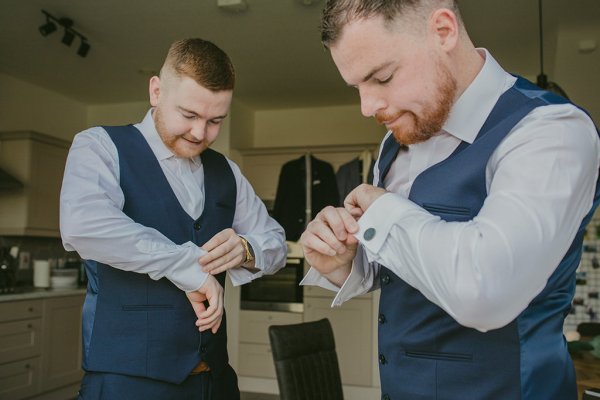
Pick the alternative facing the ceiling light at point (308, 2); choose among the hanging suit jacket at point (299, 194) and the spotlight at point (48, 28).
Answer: the hanging suit jacket

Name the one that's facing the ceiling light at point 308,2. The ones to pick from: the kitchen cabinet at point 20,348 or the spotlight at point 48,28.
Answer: the kitchen cabinet

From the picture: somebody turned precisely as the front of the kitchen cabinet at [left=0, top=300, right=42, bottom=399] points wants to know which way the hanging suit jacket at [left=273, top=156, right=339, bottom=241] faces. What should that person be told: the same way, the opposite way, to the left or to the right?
to the right

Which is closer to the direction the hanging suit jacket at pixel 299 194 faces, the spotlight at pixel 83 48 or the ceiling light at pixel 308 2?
the ceiling light

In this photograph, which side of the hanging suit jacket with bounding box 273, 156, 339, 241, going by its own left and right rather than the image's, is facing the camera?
front

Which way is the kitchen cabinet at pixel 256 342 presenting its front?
toward the camera

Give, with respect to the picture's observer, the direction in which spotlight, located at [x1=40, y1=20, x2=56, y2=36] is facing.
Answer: facing the viewer and to the left of the viewer

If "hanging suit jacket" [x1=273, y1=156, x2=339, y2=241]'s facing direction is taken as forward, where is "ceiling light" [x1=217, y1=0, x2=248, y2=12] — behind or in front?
in front

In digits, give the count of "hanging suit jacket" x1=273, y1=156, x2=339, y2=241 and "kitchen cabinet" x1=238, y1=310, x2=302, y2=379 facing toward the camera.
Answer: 2

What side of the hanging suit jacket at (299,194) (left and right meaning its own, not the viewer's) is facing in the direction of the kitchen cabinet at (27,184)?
right

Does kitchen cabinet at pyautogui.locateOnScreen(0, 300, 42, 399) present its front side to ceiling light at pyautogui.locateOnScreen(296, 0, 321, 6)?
yes

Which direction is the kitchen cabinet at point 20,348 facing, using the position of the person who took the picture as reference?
facing the viewer and to the right of the viewer

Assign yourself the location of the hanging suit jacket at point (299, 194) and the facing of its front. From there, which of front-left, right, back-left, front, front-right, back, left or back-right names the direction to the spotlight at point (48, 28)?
front-right
